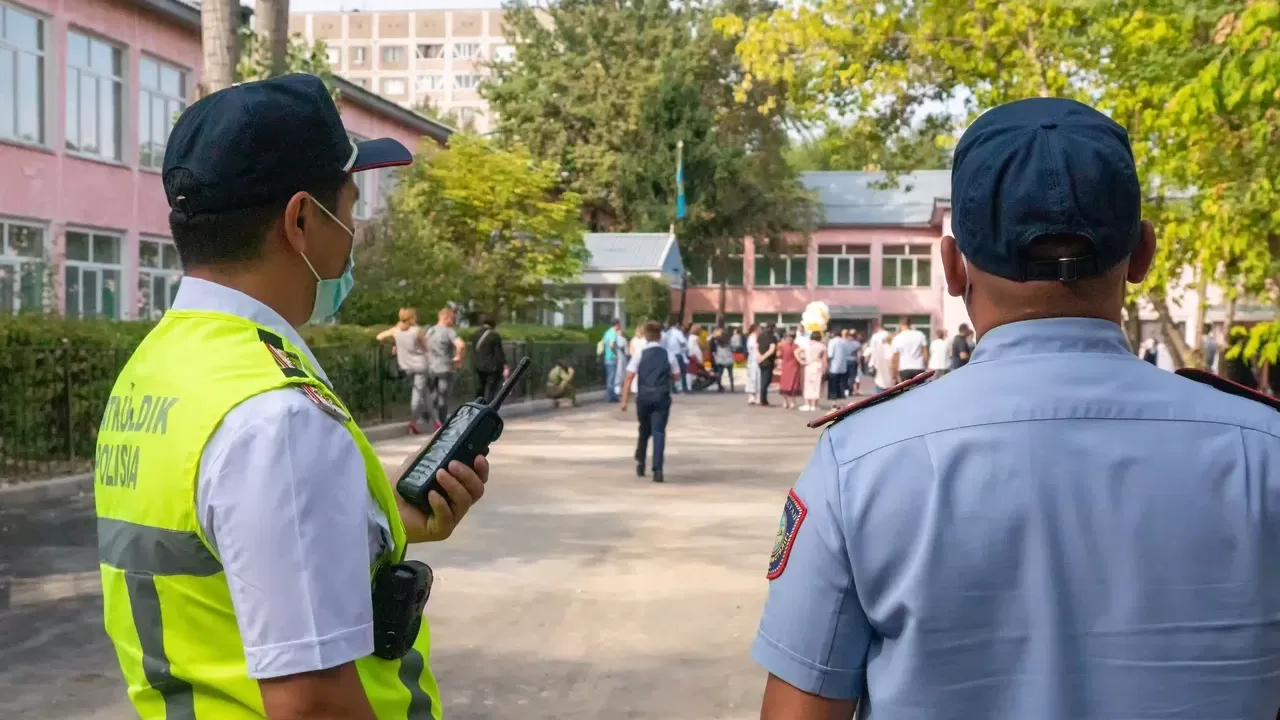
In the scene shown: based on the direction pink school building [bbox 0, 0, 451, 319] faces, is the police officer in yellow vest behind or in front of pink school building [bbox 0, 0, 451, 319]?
in front

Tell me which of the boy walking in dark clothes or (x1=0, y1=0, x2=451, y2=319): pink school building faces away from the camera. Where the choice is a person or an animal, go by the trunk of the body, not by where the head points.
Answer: the boy walking in dark clothes

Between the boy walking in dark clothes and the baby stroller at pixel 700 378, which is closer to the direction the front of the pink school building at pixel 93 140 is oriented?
the boy walking in dark clothes

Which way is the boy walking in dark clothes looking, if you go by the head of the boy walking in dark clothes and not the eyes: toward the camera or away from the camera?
away from the camera

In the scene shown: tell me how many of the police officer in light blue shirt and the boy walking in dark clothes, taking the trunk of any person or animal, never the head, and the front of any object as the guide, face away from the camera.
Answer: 2

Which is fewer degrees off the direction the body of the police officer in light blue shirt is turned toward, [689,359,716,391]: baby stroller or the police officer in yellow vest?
the baby stroller

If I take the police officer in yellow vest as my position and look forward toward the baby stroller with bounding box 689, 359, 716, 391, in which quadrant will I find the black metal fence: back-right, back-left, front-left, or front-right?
front-left

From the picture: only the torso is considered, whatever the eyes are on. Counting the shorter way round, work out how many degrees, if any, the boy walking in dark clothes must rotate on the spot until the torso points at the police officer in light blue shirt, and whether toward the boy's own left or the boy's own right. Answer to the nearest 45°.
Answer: approximately 180°

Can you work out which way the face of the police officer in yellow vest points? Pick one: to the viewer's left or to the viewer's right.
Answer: to the viewer's right

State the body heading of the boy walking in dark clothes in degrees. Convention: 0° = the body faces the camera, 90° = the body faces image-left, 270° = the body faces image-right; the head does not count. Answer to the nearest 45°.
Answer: approximately 180°

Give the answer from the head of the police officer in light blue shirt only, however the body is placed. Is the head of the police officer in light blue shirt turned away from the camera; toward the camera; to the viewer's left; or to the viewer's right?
away from the camera

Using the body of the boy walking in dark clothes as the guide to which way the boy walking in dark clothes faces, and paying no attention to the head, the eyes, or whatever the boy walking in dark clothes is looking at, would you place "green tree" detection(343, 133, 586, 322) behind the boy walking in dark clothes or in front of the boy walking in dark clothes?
in front

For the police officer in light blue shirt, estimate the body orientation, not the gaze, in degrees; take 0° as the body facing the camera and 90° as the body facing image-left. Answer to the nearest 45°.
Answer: approximately 180°

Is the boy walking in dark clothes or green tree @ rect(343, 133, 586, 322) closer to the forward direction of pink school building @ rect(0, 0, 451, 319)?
the boy walking in dark clothes

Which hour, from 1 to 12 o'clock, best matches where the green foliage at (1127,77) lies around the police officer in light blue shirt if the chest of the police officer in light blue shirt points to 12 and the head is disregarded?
The green foliage is roughly at 12 o'clock from the police officer in light blue shirt.

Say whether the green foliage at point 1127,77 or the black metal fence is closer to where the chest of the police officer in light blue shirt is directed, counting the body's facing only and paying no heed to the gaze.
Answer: the green foliage

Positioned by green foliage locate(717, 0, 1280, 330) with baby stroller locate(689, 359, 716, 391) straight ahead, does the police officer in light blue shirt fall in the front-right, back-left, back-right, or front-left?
back-left

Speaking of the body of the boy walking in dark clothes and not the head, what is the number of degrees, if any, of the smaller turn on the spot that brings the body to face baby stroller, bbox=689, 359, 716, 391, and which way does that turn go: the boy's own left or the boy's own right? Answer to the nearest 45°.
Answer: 0° — they already face it
